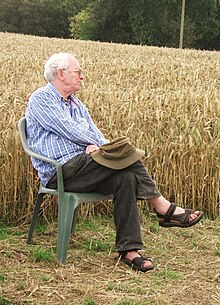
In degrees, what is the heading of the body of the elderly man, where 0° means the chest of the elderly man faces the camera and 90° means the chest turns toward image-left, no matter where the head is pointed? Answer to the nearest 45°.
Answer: approximately 270°

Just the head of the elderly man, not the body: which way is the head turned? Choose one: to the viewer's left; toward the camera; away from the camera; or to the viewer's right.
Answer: to the viewer's right
